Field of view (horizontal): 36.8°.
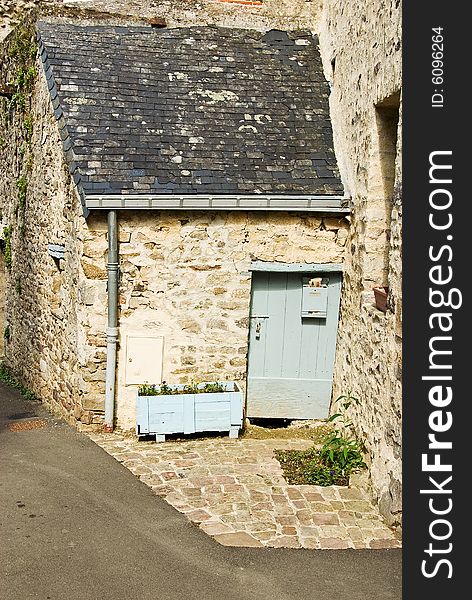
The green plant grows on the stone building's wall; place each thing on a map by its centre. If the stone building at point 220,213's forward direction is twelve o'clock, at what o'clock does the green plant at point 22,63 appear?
The green plant is roughly at 4 o'clock from the stone building.

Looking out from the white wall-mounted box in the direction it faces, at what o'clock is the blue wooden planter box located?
The blue wooden planter box is roughly at 10 o'clock from the white wall-mounted box.

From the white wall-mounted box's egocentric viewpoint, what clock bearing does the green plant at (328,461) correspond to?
The green plant is roughly at 10 o'clock from the white wall-mounted box.

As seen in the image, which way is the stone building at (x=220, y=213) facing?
toward the camera
